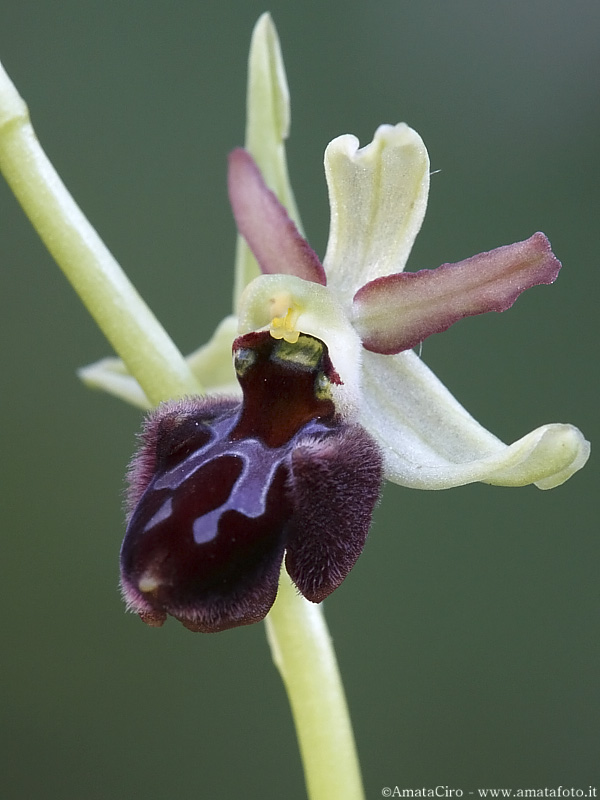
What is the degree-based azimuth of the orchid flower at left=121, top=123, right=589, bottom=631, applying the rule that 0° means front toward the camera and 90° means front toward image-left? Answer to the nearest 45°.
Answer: approximately 45°
